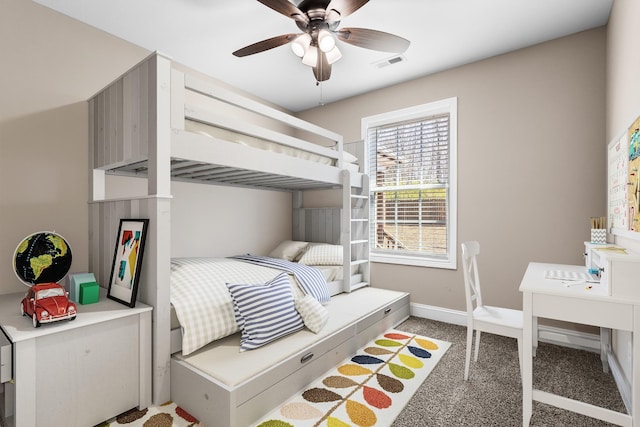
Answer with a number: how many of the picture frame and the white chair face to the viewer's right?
1

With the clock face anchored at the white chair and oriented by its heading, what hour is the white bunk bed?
The white bunk bed is roughly at 5 o'clock from the white chair.

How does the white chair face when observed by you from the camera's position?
facing to the right of the viewer

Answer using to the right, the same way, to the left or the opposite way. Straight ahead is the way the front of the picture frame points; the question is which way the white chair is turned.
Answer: to the left

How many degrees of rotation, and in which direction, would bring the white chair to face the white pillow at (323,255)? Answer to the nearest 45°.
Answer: approximately 135° to its left

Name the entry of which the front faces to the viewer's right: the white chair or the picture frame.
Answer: the white chair

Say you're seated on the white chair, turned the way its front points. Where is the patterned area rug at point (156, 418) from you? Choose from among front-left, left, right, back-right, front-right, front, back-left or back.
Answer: back-right

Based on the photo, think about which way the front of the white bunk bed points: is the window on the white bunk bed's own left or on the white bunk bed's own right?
on the white bunk bed's own left
